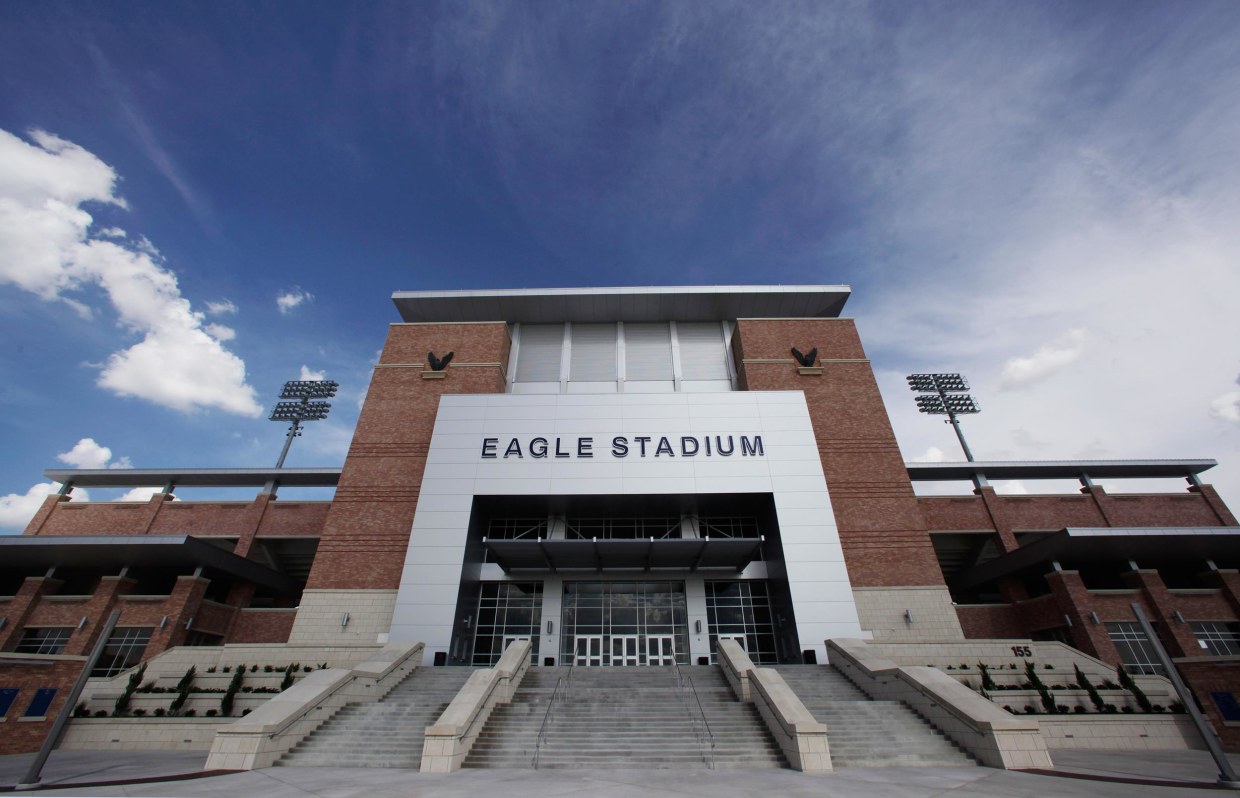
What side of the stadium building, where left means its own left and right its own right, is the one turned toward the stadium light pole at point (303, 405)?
right

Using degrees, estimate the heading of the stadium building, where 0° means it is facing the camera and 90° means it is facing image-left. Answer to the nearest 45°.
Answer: approximately 0°

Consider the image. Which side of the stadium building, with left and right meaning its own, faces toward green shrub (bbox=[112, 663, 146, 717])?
right

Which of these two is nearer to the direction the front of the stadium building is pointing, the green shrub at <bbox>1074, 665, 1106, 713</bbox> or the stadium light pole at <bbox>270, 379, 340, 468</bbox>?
the green shrub

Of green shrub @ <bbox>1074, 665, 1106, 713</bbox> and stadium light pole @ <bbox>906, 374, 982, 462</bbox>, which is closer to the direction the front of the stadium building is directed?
the green shrub

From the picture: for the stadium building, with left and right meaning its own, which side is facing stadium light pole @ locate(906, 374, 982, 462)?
left

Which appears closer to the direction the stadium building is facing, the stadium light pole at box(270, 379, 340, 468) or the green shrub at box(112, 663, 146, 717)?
the green shrub
